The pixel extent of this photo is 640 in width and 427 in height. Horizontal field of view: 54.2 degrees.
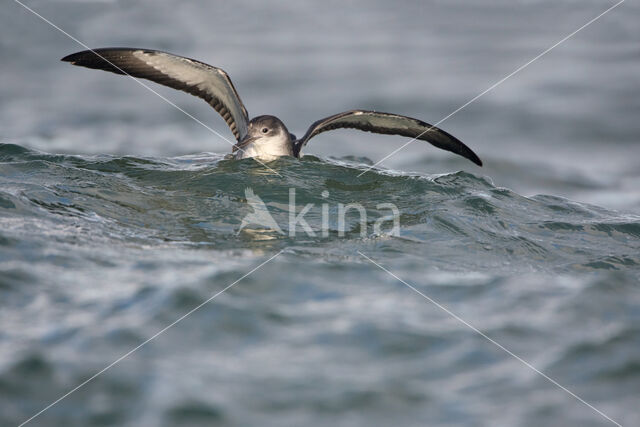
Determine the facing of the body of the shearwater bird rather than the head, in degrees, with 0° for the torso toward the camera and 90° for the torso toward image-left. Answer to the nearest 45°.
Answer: approximately 45°
